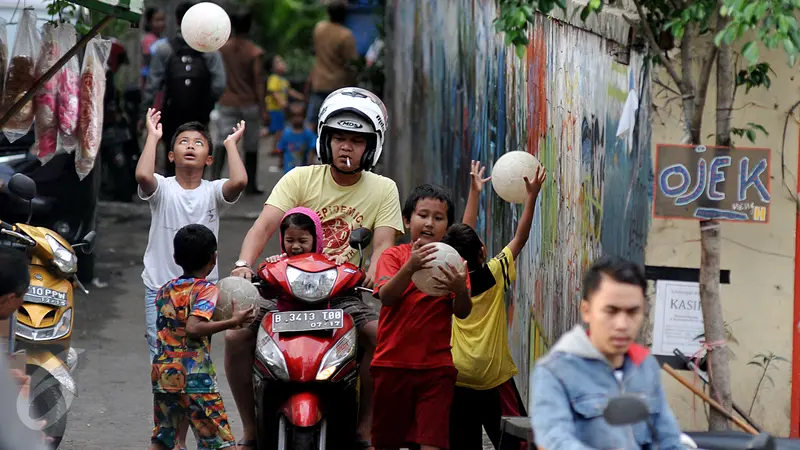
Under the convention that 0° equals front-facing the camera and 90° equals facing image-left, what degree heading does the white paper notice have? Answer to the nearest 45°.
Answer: approximately 0°

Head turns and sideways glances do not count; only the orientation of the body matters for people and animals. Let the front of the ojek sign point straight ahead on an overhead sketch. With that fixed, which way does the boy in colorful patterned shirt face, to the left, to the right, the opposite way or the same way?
the opposite way

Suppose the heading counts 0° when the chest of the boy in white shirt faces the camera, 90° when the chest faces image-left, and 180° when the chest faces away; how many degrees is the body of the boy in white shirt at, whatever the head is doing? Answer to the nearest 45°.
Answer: approximately 0°
